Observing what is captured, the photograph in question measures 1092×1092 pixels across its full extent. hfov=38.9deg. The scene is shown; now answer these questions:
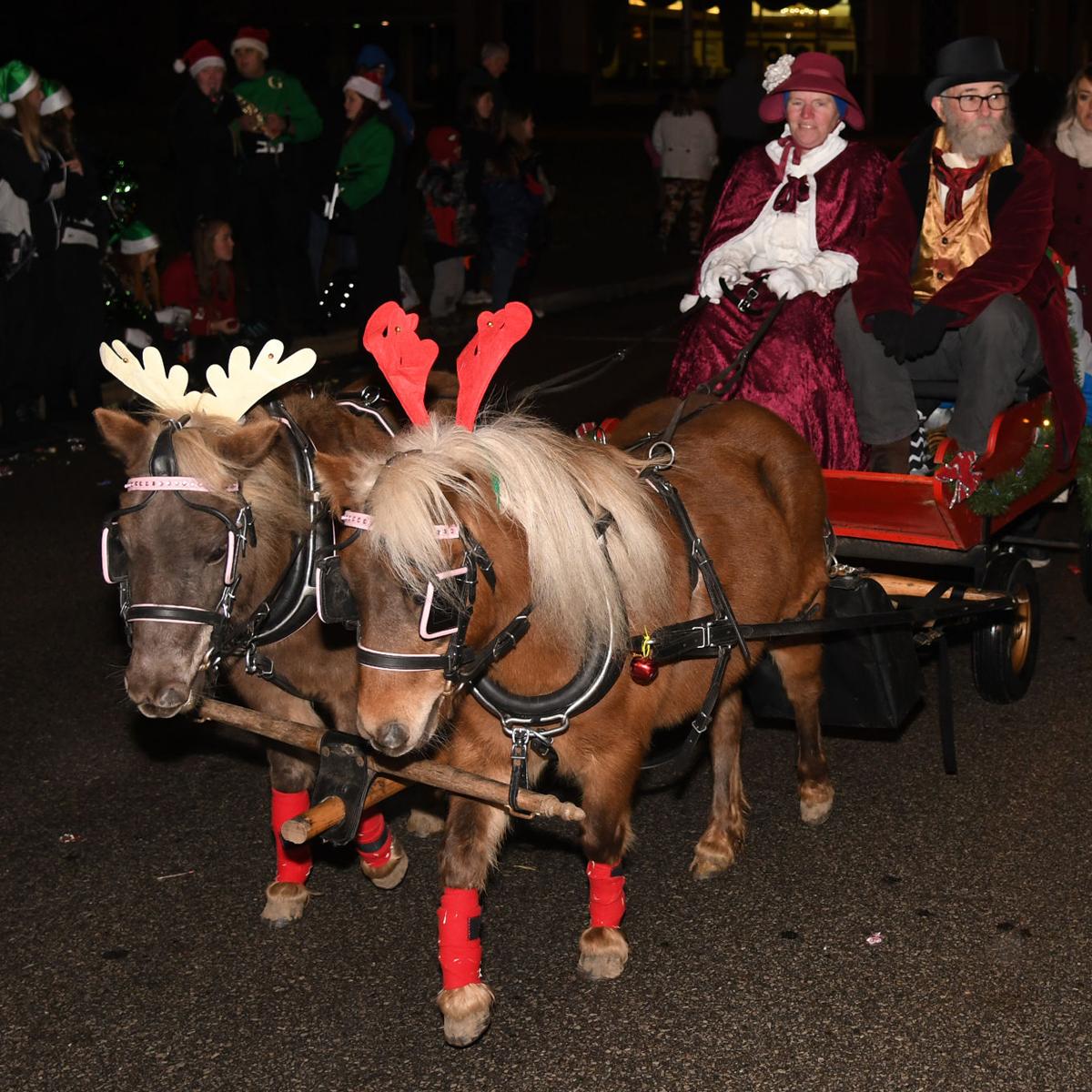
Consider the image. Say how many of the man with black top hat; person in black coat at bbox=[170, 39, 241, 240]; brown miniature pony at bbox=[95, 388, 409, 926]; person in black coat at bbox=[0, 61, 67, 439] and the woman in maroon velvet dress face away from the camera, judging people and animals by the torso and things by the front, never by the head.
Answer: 0

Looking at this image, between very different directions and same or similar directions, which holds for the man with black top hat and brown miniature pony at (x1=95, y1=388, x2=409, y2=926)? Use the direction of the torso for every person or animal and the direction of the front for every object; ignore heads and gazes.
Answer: same or similar directions

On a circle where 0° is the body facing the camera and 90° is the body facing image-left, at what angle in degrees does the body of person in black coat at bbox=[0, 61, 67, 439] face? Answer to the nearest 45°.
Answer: approximately 270°

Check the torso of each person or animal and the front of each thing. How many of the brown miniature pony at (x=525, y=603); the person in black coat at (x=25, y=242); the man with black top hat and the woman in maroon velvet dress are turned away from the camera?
0

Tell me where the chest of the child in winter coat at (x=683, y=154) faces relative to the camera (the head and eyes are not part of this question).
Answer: away from the camera

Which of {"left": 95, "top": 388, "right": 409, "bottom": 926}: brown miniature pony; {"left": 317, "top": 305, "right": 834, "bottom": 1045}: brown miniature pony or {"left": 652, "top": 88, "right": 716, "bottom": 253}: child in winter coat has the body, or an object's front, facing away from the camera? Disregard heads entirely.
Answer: the child in winter coat

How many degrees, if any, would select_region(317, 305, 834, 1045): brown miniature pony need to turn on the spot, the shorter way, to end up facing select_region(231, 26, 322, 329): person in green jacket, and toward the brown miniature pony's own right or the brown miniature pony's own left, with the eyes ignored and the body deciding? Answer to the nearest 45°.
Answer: approximately 135° to the brown miniature pony's own right

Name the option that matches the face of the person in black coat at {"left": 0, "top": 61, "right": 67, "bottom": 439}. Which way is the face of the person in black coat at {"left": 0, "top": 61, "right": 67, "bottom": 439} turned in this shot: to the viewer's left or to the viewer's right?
to the viewer's right

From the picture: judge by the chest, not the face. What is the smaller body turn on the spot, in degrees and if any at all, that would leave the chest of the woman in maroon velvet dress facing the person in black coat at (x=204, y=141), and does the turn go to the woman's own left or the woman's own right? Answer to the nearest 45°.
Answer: approximately 90° to the woman's own right

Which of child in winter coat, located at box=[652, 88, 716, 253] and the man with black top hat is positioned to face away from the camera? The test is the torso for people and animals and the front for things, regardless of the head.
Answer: the child in winter coat

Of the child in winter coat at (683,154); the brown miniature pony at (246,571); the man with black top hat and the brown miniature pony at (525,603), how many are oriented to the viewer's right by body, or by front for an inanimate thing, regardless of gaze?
0

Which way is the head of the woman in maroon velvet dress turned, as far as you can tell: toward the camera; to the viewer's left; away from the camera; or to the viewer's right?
toward the camera

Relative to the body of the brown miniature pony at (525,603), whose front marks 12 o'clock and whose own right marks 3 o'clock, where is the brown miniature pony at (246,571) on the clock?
the brown miniature pony at (246,571) is roughly at 2 o'clock from the brown miniature pony at (525,603).

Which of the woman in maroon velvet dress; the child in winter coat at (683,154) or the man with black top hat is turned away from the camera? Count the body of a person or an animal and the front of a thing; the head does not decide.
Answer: the child in winter coat

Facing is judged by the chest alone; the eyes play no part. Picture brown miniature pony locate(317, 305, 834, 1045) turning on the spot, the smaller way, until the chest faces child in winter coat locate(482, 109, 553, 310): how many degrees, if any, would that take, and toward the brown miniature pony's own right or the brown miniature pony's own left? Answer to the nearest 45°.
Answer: approximately 135° to the brown miniature pony's own right
